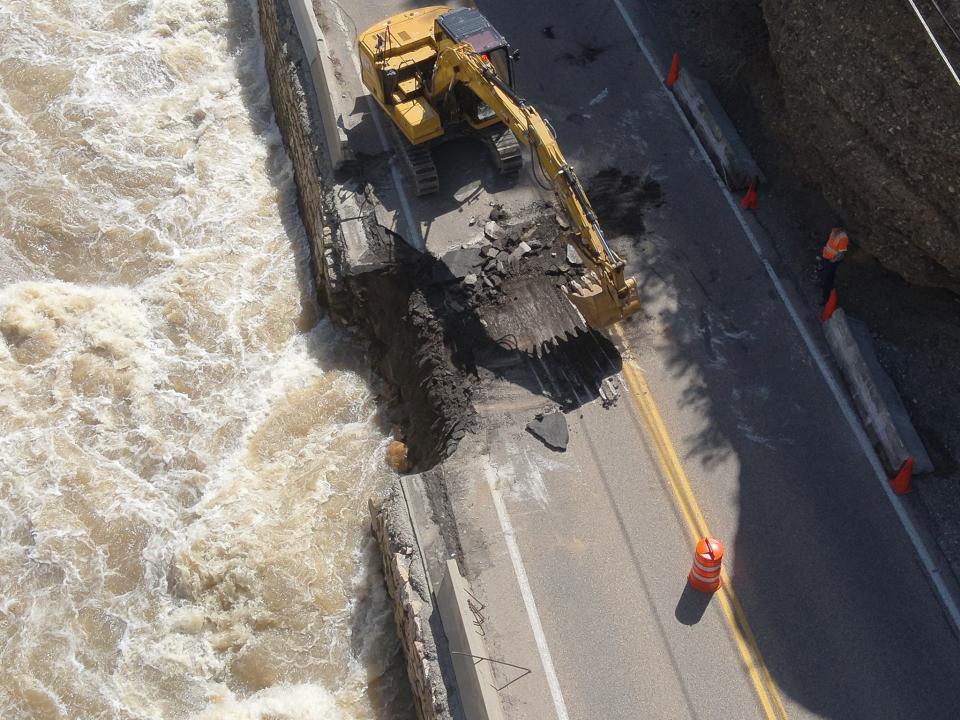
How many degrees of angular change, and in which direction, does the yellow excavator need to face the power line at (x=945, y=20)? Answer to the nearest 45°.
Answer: approximately 45° to its left

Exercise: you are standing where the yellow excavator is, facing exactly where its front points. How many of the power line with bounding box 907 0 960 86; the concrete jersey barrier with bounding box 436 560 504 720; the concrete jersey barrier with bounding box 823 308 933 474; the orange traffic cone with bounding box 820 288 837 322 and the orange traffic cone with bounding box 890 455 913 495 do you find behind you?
0

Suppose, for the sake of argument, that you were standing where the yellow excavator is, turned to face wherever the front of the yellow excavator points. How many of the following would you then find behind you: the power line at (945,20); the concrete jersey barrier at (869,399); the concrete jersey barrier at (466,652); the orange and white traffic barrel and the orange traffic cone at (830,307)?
0

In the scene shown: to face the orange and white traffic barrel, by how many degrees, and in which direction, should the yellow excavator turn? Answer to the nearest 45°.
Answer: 0° — it already faces it

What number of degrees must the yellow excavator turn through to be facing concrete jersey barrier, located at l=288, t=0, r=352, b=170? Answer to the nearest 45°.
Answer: approximately 180°

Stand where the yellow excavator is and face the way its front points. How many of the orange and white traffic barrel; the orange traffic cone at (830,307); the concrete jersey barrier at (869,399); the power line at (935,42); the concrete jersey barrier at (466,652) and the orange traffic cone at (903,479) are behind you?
0

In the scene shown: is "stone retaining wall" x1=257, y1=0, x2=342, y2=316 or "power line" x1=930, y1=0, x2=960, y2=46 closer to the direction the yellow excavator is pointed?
the power line

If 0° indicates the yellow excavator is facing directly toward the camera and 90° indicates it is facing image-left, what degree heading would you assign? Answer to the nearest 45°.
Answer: approximately 315°

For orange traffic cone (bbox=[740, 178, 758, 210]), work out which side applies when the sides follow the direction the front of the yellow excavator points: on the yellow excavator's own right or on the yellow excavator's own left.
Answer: on the yellow excavator's own left

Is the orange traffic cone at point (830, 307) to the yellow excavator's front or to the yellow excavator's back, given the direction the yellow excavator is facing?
to the front

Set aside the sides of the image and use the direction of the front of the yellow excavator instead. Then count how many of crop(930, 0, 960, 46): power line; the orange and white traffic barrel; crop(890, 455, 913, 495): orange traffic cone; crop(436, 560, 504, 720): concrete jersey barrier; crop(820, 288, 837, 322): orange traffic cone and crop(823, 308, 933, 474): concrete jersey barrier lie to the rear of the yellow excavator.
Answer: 0

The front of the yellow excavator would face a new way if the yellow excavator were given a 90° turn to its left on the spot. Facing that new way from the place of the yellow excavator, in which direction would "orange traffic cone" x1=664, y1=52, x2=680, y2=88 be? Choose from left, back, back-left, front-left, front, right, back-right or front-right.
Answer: front

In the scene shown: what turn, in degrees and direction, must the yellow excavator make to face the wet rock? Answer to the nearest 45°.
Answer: approximately 45° to its right

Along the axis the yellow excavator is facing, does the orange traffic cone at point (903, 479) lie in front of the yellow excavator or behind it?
in front
